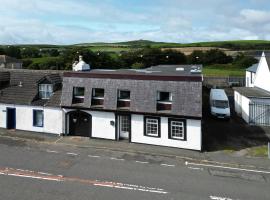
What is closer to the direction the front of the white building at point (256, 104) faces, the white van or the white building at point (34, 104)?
the white building

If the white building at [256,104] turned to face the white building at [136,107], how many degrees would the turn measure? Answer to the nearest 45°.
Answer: approximately 45° to its right

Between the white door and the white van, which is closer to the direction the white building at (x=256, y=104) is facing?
the white door

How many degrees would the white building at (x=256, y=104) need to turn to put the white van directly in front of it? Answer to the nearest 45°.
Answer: approximately 135° to its right

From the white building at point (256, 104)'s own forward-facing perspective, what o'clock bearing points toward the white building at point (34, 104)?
the white building at point (34, 104) is roughly at 2 o'clock from the white building at point (256, 104).

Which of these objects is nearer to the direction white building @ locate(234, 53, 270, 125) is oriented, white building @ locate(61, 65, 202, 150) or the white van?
the white building

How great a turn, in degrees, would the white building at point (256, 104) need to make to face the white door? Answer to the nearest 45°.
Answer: approximately 45° to its right

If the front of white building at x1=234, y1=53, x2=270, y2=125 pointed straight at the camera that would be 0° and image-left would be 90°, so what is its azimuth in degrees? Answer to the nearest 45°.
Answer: approximately 0°
